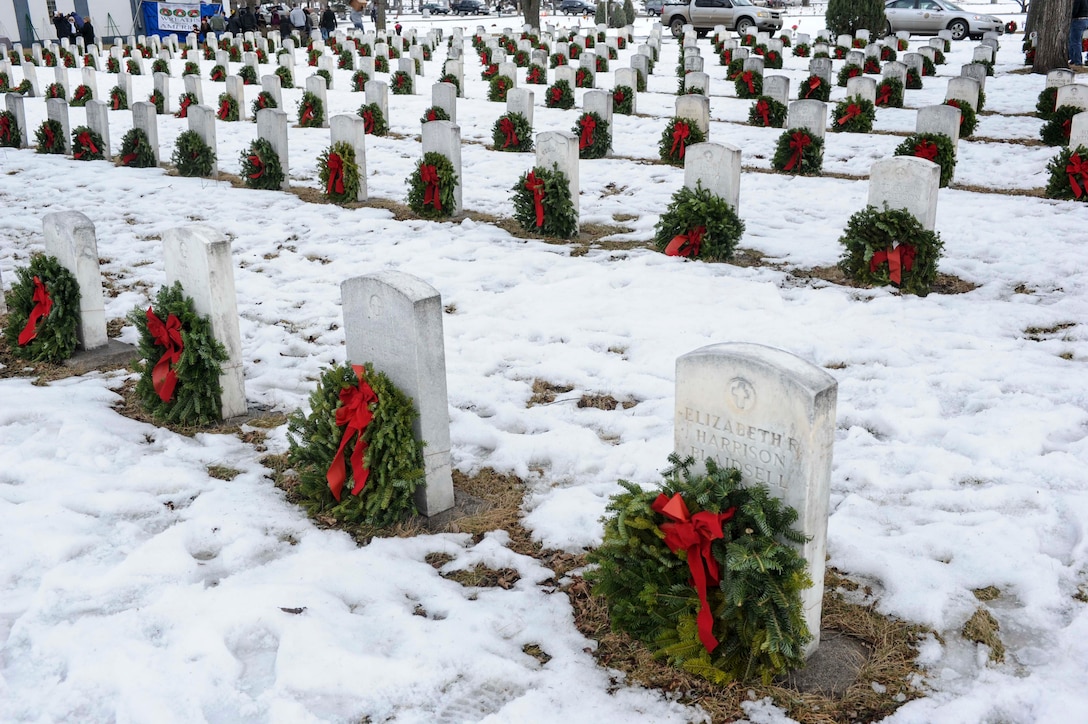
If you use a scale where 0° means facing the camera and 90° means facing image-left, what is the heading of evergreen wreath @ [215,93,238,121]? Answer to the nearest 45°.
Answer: approximately 45°

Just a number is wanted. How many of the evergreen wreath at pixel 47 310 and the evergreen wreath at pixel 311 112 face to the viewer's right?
0

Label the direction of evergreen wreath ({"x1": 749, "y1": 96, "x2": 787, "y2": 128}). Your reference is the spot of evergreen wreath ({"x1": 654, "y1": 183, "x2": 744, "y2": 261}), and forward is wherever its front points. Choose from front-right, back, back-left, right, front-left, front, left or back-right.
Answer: back-right

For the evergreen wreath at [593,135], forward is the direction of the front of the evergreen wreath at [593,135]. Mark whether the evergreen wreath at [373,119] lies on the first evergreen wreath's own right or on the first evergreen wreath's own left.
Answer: on the first evergreen wreath's own right

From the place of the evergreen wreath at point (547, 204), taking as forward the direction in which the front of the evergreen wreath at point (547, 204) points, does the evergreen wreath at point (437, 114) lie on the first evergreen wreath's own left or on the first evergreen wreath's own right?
on the first evergreen wreath's own right

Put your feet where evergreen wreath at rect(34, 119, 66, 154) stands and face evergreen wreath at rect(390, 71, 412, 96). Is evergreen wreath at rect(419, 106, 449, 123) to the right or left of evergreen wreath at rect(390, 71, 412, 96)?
right

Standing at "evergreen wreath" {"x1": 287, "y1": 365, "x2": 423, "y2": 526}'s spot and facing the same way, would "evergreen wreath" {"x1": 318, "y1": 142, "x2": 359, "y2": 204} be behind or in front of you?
behind

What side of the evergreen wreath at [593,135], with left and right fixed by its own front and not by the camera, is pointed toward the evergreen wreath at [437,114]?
right

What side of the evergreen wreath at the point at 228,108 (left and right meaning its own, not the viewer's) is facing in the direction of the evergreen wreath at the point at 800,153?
left

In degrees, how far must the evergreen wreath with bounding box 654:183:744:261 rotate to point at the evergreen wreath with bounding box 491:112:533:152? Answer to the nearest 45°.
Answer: approximately 90° to its right

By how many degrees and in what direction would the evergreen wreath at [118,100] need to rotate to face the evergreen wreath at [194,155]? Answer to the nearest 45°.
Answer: approximately 45° to its left

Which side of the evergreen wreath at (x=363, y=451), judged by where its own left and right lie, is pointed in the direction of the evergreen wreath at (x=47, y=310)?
right

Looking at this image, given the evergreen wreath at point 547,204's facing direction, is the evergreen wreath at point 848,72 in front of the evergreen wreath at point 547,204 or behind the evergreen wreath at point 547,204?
behind

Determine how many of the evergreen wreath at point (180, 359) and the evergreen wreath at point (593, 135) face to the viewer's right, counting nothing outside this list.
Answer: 0
